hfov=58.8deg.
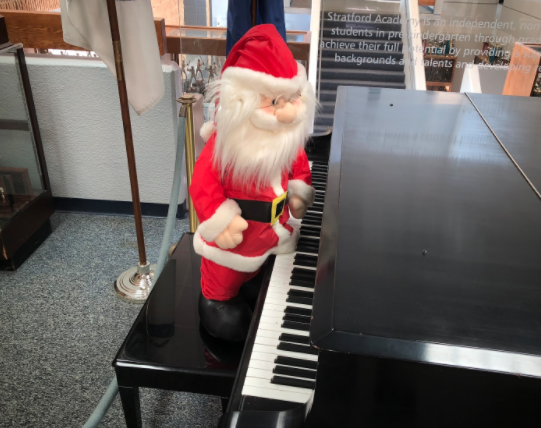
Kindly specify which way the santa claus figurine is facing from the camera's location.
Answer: facing the viewer and to the right of the viewer

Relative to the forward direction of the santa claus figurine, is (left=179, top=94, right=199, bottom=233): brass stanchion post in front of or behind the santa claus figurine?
behind

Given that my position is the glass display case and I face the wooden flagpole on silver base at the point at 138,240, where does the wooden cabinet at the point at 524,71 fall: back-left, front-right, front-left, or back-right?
front-left

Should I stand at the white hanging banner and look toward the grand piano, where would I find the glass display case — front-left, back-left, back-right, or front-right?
back-right

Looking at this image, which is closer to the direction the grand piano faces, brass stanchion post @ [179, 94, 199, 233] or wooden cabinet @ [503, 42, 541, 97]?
the brass stanchion post

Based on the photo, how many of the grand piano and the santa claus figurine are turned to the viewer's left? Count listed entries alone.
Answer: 1

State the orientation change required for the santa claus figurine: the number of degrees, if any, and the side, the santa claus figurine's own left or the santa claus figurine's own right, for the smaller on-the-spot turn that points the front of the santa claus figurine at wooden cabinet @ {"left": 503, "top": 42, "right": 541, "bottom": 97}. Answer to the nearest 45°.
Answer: approximately 90° to the santa claus figurine's own left

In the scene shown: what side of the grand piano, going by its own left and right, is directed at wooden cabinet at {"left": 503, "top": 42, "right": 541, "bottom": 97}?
right

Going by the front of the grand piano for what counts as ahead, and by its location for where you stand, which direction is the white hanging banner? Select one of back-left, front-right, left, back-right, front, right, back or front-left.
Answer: front-right

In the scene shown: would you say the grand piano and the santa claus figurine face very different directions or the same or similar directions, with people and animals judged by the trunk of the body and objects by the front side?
very different directions

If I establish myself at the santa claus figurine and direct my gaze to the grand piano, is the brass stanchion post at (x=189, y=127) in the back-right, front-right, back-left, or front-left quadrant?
back-left

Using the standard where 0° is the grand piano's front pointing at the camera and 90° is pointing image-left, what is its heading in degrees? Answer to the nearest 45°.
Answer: approximately 90°
